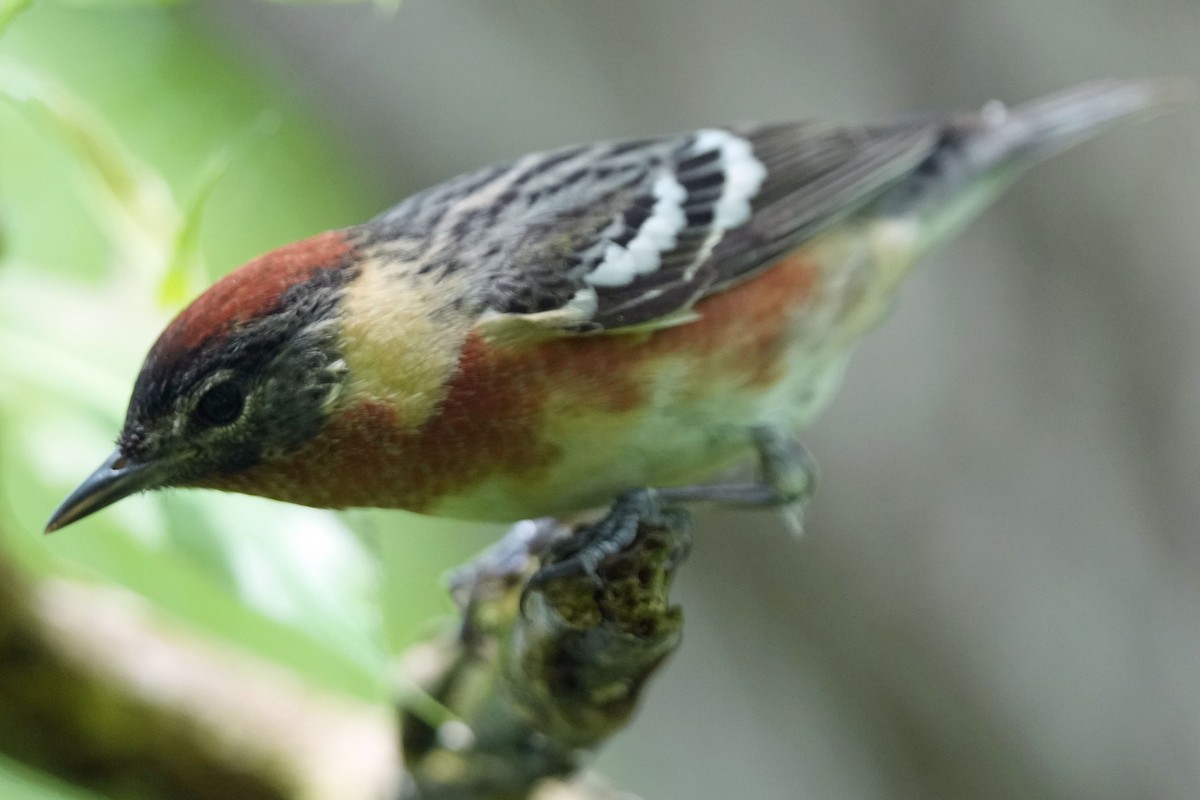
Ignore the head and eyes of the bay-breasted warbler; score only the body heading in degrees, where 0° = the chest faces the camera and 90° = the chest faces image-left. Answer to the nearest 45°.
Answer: approximately 90°
